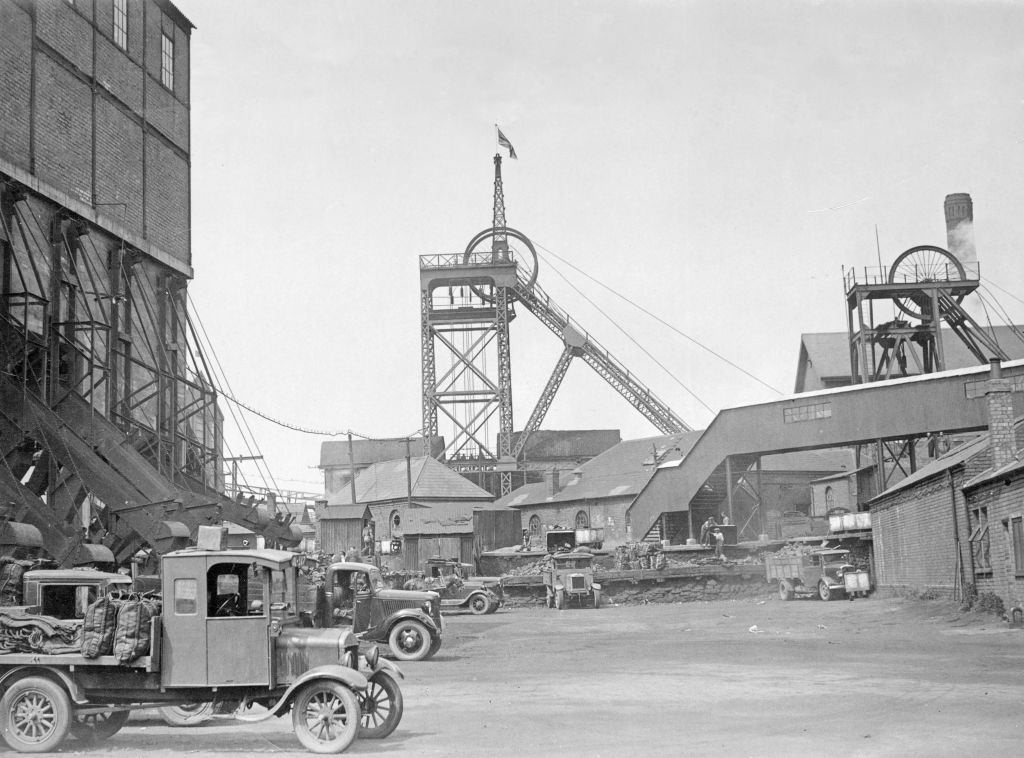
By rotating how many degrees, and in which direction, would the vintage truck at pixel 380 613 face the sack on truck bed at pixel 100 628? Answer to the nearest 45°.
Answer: approximately 90° to its right

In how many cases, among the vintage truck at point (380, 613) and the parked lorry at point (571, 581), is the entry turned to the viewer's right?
1

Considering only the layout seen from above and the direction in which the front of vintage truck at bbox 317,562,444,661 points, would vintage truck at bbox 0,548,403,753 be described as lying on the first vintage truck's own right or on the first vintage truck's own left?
on the first vintage truck's own right

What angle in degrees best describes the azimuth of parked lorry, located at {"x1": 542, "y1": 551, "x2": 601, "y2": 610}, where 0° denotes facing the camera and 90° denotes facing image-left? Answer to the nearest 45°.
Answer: approximately 0°

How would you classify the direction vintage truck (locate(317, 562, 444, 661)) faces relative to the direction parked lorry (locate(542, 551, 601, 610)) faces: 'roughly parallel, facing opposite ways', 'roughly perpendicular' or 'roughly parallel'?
roughly perpendicular

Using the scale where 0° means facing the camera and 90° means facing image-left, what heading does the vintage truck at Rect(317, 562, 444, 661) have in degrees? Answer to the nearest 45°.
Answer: approximately 270°

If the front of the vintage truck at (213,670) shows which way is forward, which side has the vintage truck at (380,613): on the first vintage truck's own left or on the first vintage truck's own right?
on the first vintage truck's own left

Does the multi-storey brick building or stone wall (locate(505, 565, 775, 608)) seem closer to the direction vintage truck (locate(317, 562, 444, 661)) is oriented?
the stone wall

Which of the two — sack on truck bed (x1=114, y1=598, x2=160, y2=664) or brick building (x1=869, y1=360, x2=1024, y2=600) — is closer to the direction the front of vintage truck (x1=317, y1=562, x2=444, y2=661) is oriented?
the brick building

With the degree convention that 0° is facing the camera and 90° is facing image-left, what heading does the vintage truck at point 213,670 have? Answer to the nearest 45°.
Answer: approximately 315°

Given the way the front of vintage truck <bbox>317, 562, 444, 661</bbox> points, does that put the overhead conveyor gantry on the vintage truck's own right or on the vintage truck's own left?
on the vintage truck's own left
